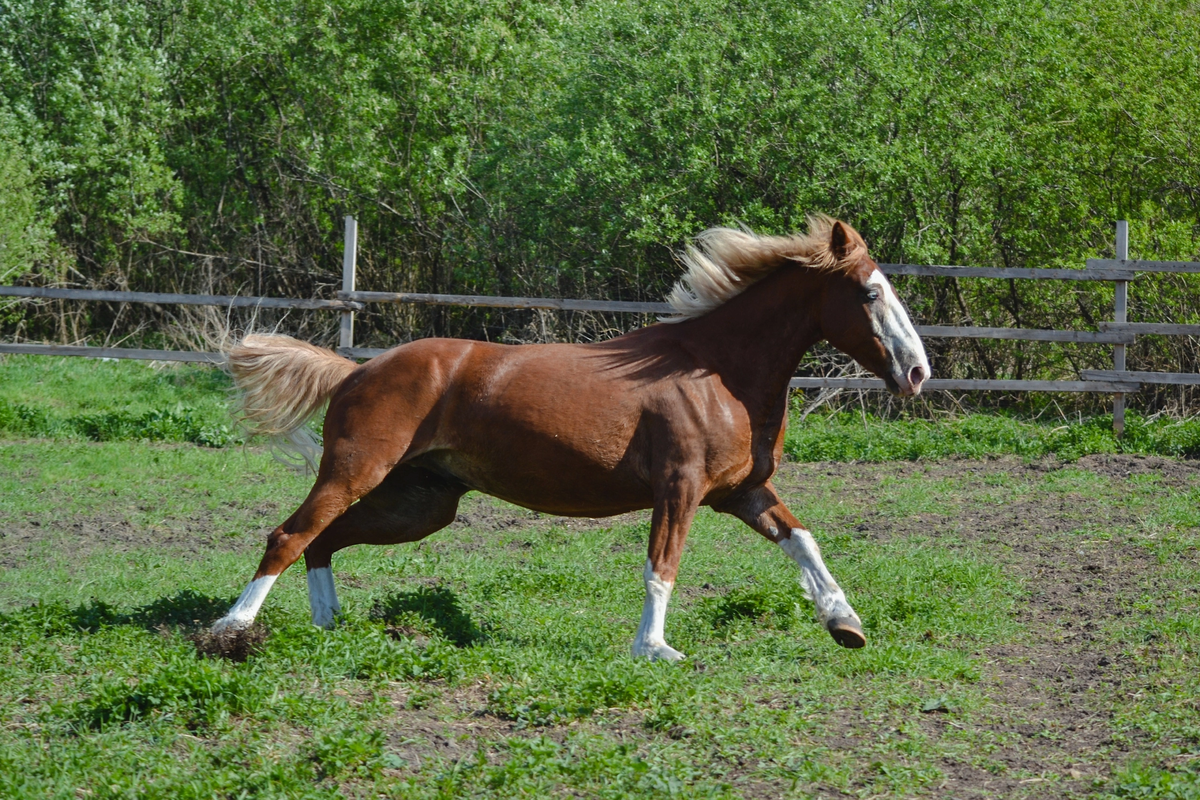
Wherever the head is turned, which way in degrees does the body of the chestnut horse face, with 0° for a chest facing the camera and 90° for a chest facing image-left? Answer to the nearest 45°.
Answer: approximately 270°
